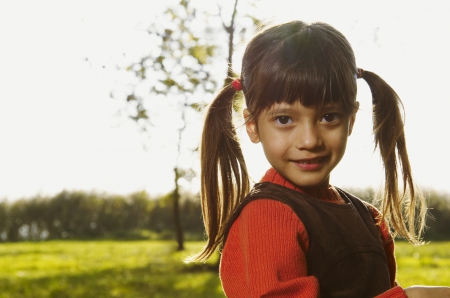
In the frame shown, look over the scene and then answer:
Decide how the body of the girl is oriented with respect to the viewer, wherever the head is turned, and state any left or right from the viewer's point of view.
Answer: facing the viewer and to the right of the viewer
